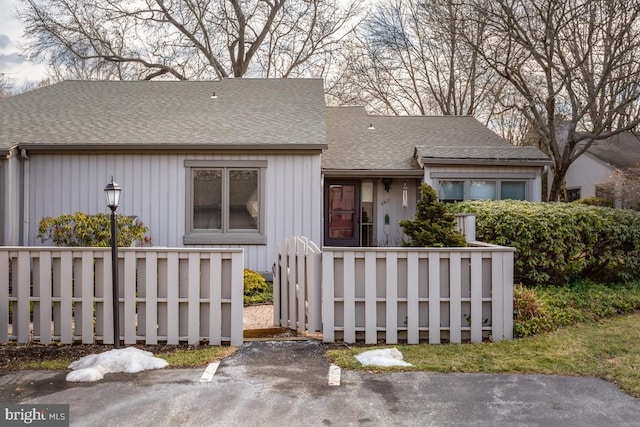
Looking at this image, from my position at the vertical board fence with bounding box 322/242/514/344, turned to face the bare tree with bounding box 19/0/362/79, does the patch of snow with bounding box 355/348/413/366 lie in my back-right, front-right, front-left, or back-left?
back-left

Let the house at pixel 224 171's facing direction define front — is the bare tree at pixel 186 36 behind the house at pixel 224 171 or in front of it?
behind

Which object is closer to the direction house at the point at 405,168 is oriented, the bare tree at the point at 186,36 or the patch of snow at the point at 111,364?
the patch of snow

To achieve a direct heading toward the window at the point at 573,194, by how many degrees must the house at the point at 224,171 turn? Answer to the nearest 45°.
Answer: approximately 135° to its left

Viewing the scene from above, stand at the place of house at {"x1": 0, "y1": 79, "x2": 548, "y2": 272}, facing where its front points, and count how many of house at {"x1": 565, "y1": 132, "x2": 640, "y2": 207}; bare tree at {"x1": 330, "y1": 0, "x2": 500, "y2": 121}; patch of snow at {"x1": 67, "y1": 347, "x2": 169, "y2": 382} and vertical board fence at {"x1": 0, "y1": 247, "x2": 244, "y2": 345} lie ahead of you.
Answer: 2

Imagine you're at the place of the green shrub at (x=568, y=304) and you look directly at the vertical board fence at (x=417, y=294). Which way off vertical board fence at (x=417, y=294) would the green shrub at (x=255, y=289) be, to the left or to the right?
right

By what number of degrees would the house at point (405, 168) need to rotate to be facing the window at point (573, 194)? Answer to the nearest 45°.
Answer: approximately 135° to its left

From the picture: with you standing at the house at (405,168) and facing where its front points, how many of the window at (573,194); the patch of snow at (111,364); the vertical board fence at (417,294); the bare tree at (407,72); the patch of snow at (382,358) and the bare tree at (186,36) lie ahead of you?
3

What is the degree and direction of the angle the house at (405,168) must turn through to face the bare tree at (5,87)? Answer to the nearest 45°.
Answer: approximately 135° to its right

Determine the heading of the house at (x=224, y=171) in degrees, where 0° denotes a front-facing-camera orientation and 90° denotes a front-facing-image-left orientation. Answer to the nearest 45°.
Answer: approximately 0°

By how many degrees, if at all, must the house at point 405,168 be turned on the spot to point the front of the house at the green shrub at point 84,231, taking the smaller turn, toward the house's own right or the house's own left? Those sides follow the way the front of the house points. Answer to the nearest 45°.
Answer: approximately 45° to the house's own right

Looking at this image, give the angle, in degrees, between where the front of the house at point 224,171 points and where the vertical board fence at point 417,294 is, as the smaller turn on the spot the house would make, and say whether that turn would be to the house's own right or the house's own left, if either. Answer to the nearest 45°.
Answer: approximately 45° to the house's own left

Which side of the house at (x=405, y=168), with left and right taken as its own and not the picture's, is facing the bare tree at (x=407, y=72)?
back
